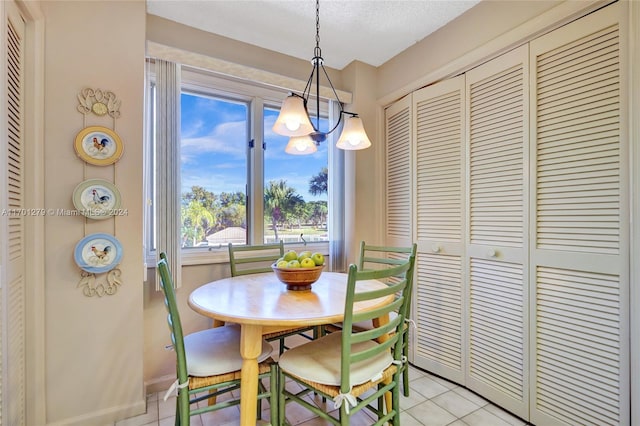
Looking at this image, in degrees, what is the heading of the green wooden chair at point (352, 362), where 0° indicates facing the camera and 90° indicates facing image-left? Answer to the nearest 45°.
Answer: approximately 135°

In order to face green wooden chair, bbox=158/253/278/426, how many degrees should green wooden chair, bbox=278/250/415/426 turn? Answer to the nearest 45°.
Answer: approximately 45° to its left

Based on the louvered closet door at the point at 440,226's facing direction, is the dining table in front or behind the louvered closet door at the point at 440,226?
in front

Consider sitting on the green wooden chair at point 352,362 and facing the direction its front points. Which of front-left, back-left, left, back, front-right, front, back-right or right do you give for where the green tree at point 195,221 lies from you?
front

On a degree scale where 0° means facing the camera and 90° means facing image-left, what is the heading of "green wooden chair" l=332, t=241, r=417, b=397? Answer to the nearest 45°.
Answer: approximately 45°

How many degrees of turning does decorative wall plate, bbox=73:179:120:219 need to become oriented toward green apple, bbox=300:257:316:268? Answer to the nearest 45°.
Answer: approximately 45° to its left

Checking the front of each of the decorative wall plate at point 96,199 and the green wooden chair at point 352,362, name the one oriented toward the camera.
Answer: the decorative wall plate

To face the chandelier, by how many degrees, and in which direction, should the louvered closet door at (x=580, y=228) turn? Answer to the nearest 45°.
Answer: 0° — it already faces it

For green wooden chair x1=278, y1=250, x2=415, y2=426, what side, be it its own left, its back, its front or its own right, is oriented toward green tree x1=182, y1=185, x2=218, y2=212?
front

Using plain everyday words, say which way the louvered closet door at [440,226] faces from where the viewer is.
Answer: facing the viewer and to the left of the viewer

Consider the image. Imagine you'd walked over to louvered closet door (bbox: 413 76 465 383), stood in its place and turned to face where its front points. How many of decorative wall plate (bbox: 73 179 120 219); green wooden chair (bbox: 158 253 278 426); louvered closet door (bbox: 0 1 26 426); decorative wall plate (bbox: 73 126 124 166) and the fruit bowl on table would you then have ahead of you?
5

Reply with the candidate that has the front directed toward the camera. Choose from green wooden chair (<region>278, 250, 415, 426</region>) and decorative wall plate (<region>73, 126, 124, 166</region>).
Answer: the decorative wall plate

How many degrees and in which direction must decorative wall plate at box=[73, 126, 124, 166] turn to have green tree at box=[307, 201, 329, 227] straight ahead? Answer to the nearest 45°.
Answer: approximately 90° to its left

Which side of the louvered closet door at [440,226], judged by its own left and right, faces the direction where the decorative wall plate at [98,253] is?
front

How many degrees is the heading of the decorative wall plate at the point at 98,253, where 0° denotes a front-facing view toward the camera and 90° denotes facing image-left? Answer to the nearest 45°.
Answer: approximately 0°

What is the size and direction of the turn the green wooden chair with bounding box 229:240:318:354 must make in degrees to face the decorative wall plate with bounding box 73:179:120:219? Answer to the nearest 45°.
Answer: approximately 90° to its right

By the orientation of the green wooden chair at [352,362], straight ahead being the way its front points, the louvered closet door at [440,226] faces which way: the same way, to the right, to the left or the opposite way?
to the left
